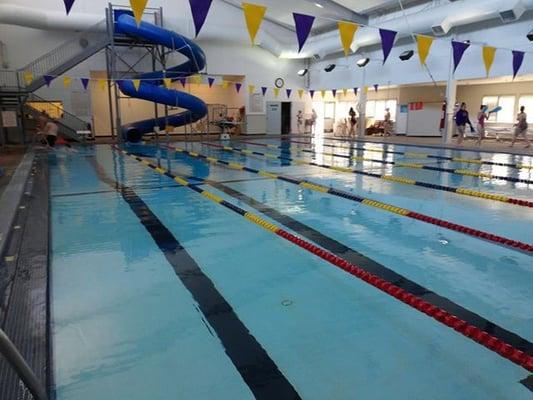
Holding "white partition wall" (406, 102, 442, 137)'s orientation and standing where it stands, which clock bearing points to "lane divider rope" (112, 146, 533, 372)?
The lane divider rope is roughly at 12 o'clock from the white partition wall.

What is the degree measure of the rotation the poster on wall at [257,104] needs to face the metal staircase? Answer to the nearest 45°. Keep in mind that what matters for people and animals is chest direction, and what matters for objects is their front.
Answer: approximately 45° to its right

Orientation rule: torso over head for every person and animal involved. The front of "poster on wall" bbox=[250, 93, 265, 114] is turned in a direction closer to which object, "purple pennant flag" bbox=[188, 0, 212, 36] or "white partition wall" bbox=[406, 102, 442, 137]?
the purple pennant flag

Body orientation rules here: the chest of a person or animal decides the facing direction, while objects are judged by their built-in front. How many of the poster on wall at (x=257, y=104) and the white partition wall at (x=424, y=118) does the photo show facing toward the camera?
2

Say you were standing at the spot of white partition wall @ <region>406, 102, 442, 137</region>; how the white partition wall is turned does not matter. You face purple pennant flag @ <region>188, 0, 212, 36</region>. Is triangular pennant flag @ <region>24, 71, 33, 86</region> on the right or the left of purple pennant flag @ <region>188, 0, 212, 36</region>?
right

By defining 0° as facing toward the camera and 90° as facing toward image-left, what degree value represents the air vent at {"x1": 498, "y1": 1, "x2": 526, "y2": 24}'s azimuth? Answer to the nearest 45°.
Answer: approximately 45°

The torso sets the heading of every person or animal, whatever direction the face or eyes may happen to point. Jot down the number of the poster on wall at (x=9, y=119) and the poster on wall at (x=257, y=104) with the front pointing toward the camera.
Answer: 2

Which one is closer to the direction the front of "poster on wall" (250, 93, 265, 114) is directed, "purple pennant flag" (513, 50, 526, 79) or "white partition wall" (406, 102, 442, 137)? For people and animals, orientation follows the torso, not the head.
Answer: the purple pennant flag

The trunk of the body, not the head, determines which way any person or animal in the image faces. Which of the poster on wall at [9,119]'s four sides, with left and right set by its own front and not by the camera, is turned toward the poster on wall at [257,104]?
left
